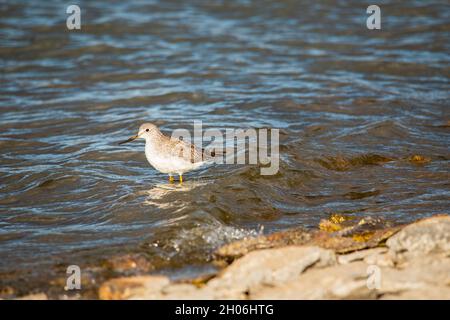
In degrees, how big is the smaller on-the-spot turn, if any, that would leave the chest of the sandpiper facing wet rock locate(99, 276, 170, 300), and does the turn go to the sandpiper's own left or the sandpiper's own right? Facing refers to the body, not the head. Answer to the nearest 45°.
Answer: approximately 90° to the sandpiper's own left

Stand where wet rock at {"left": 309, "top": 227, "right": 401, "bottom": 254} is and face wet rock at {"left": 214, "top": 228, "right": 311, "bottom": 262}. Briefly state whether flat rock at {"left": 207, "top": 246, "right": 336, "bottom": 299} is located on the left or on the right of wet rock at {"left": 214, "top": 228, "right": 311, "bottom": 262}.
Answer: left

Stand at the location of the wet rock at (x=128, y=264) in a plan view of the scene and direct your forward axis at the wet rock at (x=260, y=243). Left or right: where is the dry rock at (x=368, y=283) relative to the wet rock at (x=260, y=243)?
right

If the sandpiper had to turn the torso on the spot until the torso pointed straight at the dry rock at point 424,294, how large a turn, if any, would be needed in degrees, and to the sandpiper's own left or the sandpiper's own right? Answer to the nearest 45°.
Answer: approximately 135° to the sandpiper's own left

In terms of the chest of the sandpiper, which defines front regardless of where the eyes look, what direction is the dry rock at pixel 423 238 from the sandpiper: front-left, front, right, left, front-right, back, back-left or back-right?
back-left

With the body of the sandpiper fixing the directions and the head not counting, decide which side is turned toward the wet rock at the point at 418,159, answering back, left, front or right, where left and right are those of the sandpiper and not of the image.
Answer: back

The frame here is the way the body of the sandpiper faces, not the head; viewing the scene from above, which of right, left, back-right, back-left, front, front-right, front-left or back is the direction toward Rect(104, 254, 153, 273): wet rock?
left

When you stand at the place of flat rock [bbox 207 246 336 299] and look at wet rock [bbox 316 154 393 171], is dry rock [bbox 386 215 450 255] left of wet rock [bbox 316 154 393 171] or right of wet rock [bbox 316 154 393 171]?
right

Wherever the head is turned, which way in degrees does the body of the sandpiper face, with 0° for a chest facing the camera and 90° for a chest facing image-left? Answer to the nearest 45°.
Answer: approximately 90°

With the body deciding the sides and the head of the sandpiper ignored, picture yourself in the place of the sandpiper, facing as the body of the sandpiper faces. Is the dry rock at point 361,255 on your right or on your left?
on your left

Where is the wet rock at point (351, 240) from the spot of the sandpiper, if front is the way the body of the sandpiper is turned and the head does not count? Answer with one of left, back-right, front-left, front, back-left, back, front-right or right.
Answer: back-left

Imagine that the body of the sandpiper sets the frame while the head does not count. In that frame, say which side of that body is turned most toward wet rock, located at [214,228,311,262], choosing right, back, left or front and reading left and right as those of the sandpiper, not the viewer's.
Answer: left
